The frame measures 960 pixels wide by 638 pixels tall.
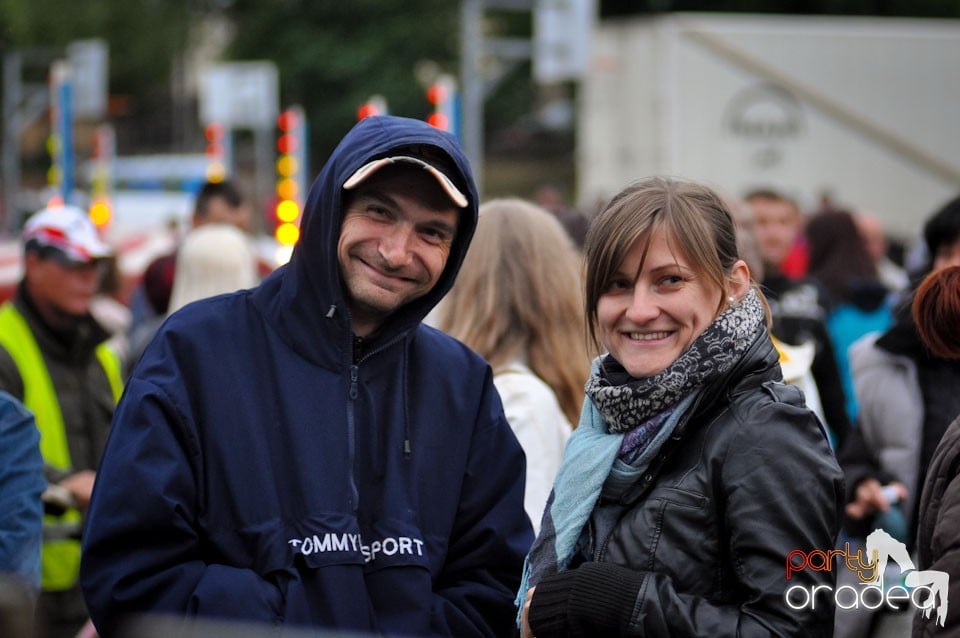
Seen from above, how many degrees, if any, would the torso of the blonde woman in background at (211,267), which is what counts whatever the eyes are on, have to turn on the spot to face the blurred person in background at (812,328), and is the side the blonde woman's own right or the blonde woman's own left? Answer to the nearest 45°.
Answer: approximately 90° to the blonde woman's own right

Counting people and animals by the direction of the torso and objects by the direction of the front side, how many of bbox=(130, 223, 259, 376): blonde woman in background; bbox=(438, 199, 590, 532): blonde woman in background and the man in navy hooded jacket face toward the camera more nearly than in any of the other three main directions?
1

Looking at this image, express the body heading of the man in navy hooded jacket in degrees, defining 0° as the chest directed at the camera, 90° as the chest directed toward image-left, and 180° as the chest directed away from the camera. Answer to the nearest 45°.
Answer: approximately 0°

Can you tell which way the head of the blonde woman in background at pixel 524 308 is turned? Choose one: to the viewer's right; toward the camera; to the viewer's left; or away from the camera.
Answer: away from the camera

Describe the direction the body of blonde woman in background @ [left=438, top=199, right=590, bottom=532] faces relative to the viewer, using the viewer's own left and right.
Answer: facing away from the viewer and to the left of the viewer

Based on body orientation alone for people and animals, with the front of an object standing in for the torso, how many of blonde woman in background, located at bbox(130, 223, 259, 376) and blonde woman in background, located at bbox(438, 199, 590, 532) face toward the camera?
0

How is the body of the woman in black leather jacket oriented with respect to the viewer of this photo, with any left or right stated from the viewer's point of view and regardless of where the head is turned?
facing the viewer and to the left of the viewer

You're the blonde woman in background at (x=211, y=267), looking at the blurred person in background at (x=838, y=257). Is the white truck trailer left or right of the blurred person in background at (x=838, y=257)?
left

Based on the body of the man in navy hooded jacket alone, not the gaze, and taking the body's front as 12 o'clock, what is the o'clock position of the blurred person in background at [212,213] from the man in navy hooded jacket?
The blurred person in background is roughly at 6 o'clock from the man in navy hooded jacket.

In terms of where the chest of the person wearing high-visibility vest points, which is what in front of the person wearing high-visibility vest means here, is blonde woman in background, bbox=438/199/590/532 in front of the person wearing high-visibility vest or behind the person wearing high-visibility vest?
in front

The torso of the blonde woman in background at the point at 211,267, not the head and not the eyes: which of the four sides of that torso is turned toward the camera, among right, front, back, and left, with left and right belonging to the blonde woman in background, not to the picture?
back
